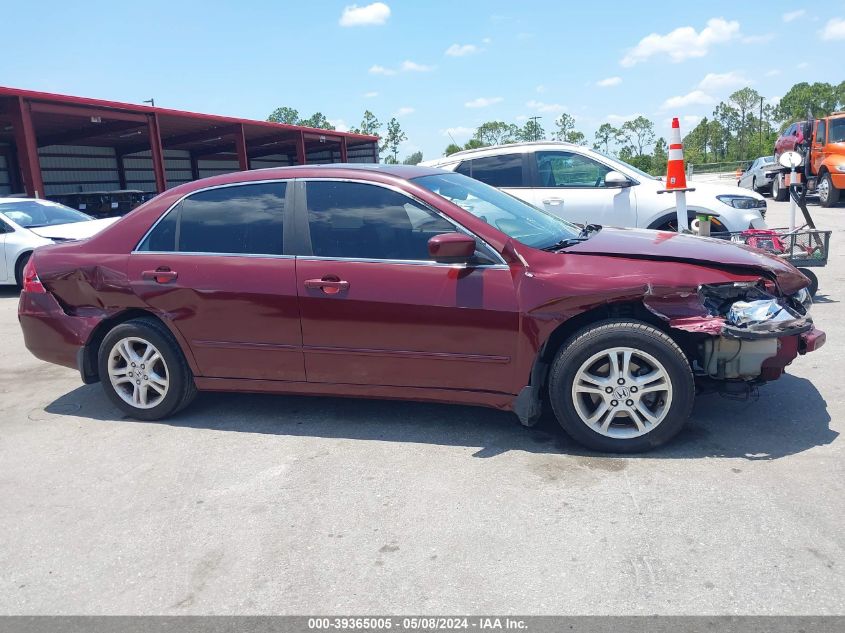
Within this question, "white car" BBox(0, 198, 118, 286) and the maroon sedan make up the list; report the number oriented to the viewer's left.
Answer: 0

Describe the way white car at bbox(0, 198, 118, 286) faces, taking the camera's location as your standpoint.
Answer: facing the viewer and to the right of the viewer

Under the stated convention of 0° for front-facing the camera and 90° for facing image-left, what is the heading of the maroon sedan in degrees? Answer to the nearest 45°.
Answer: approximately 270°

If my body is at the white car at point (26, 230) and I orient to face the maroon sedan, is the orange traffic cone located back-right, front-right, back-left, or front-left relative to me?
front-left

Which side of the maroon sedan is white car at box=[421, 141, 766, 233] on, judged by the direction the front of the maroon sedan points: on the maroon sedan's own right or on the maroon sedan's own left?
on the maroon sedan's own left

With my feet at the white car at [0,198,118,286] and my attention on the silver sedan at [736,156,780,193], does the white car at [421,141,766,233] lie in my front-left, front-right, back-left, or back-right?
front-right

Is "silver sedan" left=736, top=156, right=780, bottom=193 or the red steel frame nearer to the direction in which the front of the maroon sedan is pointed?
the silver sedan

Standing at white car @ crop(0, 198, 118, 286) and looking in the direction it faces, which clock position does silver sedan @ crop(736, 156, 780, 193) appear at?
The silver sedan is roughly at 10 o'clock from the white car.

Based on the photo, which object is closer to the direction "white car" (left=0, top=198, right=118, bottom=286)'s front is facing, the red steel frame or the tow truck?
the tow truck

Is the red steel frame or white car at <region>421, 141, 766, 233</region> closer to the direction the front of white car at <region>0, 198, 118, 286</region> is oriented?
the white car

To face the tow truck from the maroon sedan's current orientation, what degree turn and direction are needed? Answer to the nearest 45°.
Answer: approximately 45° to its left

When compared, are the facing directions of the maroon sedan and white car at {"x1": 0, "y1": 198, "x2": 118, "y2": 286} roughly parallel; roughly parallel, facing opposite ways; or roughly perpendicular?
roughly parallel

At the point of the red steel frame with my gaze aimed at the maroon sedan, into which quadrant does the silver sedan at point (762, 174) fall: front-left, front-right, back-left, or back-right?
front-left

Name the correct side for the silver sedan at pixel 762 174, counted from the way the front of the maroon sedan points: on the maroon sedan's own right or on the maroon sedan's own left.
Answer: on the maroon sedan's own left

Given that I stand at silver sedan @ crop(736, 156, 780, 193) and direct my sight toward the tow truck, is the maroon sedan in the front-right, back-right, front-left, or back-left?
front-right

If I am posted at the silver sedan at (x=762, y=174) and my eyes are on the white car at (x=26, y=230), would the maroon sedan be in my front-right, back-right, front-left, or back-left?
front-left
